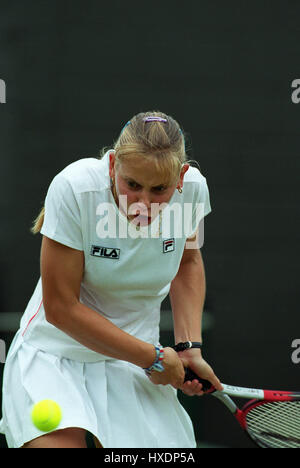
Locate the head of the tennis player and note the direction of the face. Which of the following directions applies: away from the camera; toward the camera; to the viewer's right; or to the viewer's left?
toward the camera
